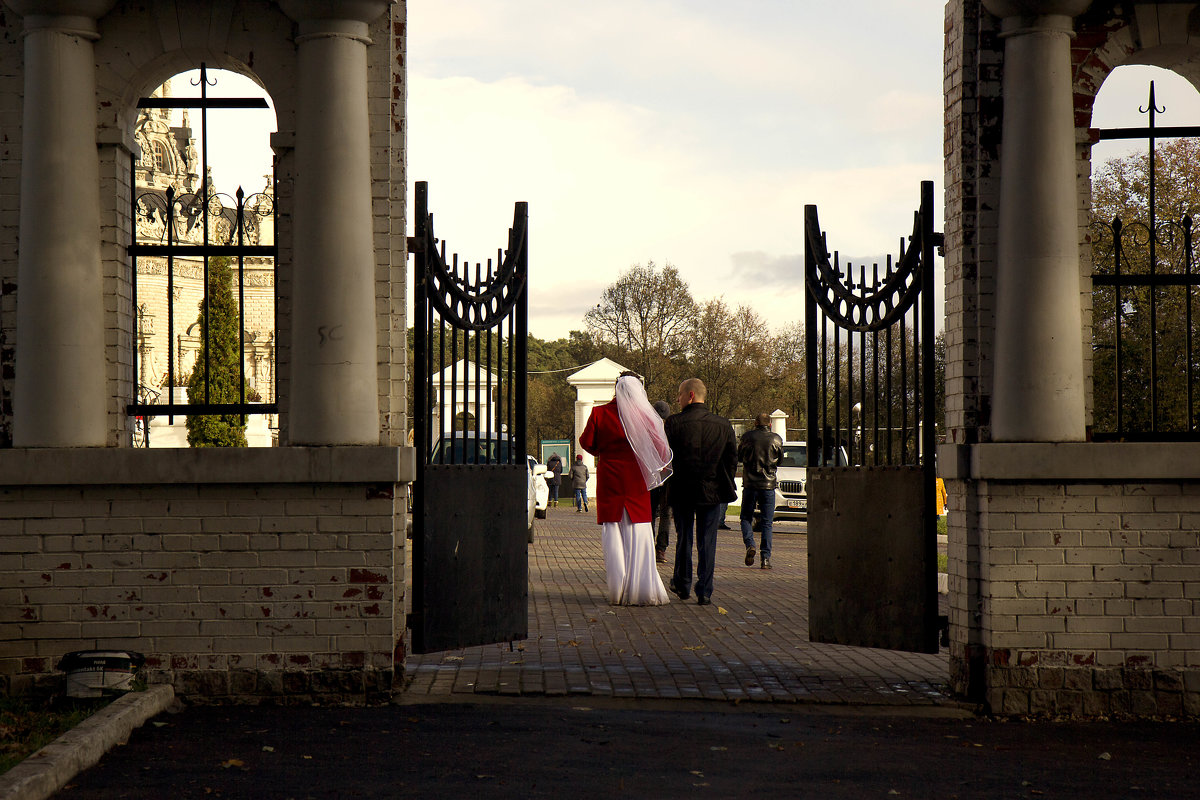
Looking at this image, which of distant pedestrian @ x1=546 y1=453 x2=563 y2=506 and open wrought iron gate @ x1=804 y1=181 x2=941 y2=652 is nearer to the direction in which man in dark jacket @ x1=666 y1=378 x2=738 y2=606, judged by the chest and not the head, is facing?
the distant pedestrian

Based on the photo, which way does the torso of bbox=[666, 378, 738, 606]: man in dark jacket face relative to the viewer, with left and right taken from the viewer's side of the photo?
facing away from the viewer

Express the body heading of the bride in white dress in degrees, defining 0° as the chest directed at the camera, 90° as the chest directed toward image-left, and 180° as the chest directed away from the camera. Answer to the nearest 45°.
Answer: approximately 180°

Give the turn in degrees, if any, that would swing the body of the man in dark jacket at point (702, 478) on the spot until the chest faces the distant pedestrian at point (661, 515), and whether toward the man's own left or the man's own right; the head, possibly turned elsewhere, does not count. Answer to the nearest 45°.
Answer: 0° — they already face them

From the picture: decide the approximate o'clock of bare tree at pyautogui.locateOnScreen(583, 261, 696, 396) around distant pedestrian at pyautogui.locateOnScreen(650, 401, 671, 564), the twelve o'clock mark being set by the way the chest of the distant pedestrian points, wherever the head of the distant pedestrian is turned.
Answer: The bare tree is roughly at 12 o'clock from the distant pedestrian.

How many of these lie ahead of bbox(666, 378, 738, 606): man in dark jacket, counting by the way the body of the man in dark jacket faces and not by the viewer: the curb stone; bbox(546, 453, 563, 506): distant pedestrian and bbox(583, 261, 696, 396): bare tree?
2
